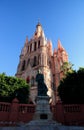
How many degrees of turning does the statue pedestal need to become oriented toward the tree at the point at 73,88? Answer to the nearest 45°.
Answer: approximately 135° to its left

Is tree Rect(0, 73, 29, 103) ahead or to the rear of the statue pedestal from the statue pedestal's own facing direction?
to the rear

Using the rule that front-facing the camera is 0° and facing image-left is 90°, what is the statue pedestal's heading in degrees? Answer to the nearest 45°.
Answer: approximately 0°
